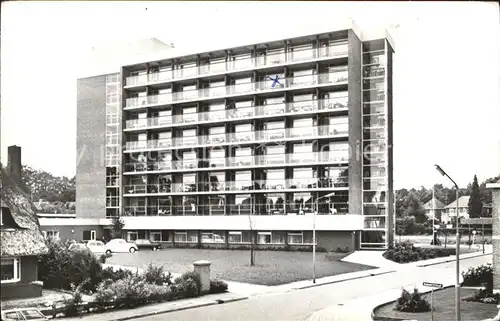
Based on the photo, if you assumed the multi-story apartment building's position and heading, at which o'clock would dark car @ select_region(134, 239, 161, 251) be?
The dark car is roughly at 1 o'clock from the multi-story apartment building.
